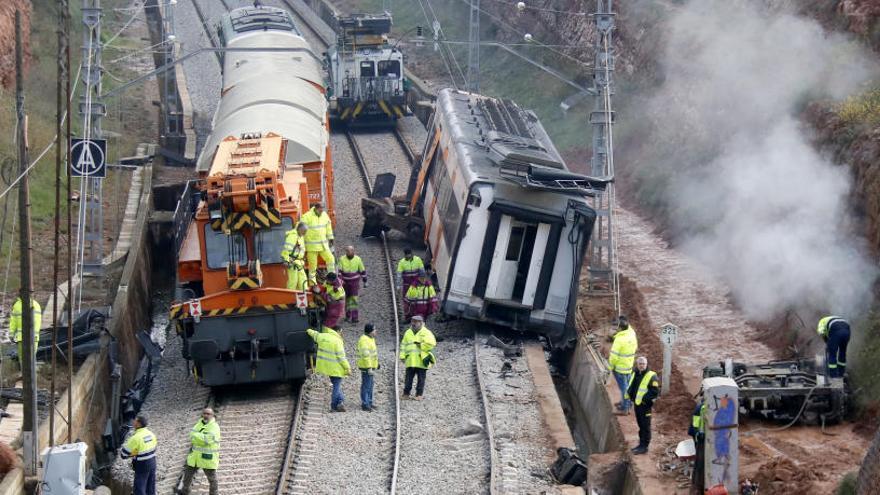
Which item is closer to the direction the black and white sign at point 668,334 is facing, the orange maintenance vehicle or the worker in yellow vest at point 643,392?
the worker in yellow vest

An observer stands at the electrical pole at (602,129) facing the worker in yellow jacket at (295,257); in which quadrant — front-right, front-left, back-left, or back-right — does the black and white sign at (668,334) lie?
front-left

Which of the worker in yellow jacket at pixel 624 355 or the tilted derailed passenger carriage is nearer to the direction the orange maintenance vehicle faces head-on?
the worker in yellow jacket

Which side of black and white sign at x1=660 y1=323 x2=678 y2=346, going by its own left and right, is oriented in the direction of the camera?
front

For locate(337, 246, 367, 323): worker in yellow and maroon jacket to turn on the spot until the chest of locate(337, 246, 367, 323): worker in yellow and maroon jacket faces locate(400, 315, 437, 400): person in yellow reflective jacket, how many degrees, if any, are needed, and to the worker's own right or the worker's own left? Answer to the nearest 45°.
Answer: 0° — they already face them

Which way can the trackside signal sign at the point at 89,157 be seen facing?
toward the camera

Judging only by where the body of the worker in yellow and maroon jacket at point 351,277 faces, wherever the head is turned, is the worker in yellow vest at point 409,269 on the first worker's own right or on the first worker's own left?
on the first worker's own left

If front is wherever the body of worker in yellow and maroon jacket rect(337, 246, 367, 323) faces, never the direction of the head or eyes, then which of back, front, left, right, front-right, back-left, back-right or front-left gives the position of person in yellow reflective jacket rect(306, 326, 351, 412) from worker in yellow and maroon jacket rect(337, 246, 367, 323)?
front

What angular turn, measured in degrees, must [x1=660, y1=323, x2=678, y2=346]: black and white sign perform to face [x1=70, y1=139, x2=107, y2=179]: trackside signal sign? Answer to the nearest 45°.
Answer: approximately 90° to its right

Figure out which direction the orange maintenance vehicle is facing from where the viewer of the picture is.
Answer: facing the viewer

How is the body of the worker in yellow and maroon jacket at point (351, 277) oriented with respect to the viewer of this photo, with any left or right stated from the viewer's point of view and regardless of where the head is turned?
facing the viewer

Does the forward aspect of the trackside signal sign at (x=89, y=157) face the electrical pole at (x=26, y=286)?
yes
